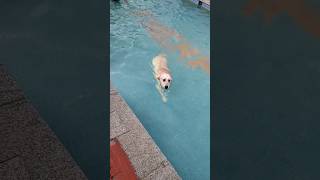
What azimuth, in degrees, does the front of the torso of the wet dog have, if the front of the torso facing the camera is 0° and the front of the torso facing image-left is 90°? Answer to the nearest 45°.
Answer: approximately 0°
